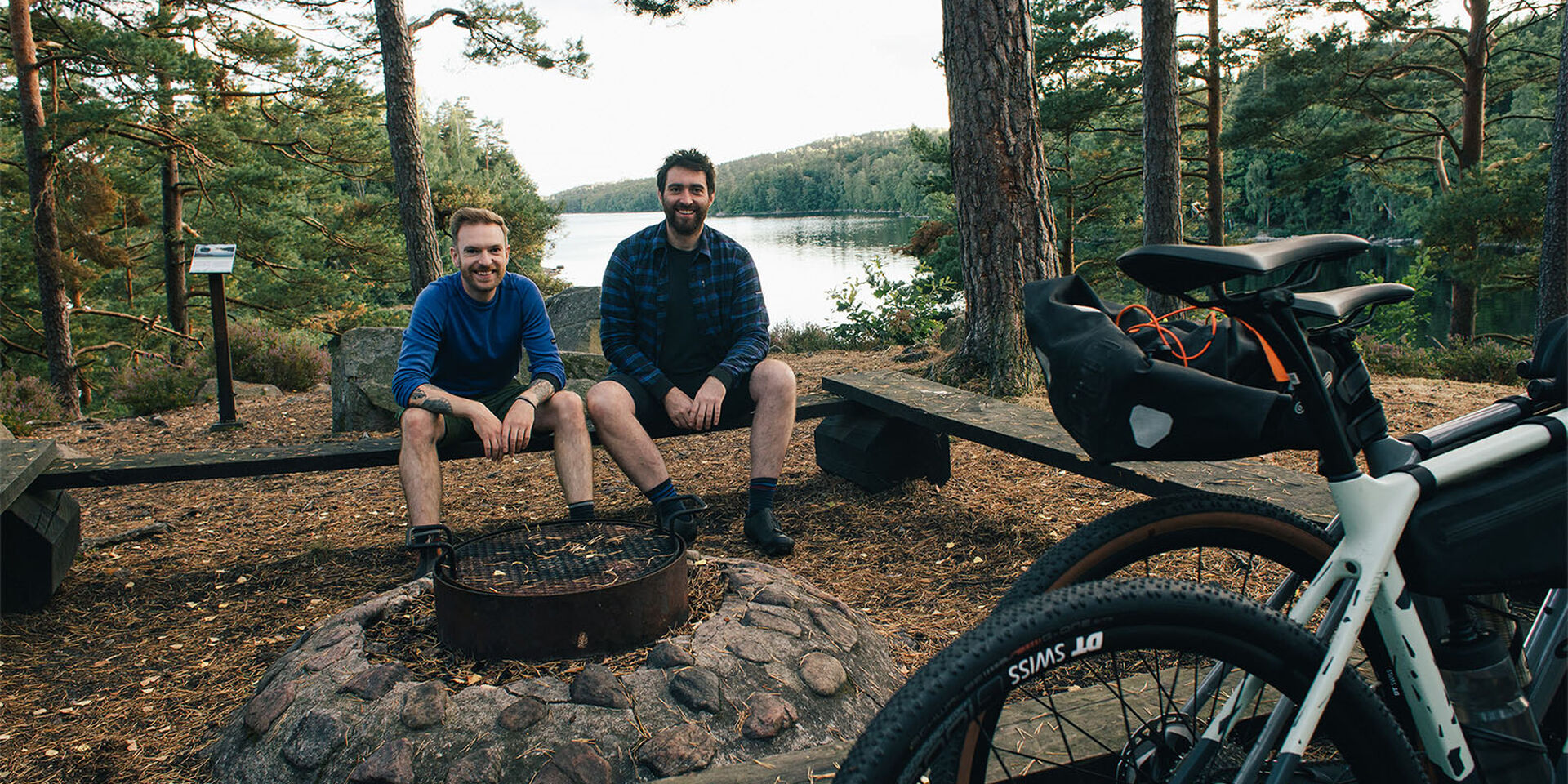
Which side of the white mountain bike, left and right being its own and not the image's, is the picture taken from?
right

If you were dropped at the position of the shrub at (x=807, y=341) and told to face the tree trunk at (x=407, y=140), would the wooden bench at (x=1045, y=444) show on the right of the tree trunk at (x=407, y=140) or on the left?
left

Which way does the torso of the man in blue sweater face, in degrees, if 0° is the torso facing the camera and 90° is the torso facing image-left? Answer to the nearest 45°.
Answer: approximately 0°

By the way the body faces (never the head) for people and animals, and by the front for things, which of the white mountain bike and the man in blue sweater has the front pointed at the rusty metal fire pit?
the man in blue sweater

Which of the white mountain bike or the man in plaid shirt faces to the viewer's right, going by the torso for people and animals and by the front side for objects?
the white mountain bike

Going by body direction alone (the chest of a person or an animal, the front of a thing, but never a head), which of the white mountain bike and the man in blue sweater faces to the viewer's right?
the white mountain bike

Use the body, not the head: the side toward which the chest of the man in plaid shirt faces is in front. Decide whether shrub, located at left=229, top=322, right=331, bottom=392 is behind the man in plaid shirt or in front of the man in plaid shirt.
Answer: behind

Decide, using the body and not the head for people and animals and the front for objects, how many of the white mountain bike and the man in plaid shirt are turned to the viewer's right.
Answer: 1

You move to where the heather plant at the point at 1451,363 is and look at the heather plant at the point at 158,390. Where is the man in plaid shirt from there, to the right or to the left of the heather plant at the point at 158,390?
left

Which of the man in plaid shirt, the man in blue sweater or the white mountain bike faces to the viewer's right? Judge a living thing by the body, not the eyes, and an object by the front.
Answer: the white mountain bike

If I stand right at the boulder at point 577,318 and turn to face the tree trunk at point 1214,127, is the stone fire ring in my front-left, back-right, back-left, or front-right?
back-right

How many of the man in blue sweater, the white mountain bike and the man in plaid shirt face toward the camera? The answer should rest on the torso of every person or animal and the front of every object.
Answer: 2
